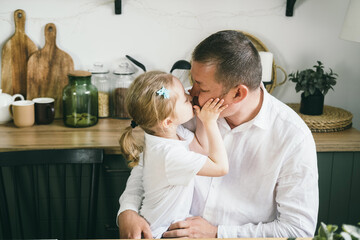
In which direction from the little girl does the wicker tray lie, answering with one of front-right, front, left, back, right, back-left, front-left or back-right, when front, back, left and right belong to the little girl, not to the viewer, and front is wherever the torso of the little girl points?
front-left

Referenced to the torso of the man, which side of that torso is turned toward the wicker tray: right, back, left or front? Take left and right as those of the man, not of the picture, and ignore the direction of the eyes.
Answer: back

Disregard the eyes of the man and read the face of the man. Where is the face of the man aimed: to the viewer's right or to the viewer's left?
to the viewer's left

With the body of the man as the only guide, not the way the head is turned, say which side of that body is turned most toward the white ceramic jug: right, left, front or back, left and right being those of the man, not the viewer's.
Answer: right

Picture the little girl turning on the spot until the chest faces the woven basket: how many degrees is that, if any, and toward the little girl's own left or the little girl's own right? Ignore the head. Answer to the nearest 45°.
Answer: approximately 45° to the little girl's own left

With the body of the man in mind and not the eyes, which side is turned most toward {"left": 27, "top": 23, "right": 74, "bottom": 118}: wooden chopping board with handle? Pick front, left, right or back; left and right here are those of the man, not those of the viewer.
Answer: right

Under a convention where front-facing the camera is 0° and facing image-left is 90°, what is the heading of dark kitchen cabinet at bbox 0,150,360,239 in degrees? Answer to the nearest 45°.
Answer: approximately 0°

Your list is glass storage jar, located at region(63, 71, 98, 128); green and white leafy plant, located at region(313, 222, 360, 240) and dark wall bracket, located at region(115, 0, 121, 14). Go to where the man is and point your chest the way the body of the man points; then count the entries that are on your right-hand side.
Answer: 2

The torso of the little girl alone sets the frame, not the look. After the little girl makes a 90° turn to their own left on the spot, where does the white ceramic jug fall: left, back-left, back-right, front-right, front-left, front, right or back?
front-left

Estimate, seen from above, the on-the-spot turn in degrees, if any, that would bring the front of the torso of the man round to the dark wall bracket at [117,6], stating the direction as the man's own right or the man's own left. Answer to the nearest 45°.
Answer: approximately 90° to the man's own right

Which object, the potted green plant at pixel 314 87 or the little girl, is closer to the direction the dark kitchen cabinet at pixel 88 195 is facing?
the little girl

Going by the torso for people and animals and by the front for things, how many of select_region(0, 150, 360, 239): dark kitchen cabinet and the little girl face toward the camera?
1

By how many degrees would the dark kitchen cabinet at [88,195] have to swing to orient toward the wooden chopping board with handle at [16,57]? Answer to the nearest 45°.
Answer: approximately 135° to its right

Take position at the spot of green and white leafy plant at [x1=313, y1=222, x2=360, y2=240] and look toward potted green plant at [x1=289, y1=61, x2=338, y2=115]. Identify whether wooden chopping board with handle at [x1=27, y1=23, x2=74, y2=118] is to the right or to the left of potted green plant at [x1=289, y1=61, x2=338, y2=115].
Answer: left

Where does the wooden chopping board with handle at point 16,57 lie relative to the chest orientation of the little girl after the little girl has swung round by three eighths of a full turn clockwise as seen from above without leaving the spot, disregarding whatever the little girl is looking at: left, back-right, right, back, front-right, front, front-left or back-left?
right

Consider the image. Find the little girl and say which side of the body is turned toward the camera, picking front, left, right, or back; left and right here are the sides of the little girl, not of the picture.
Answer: right
